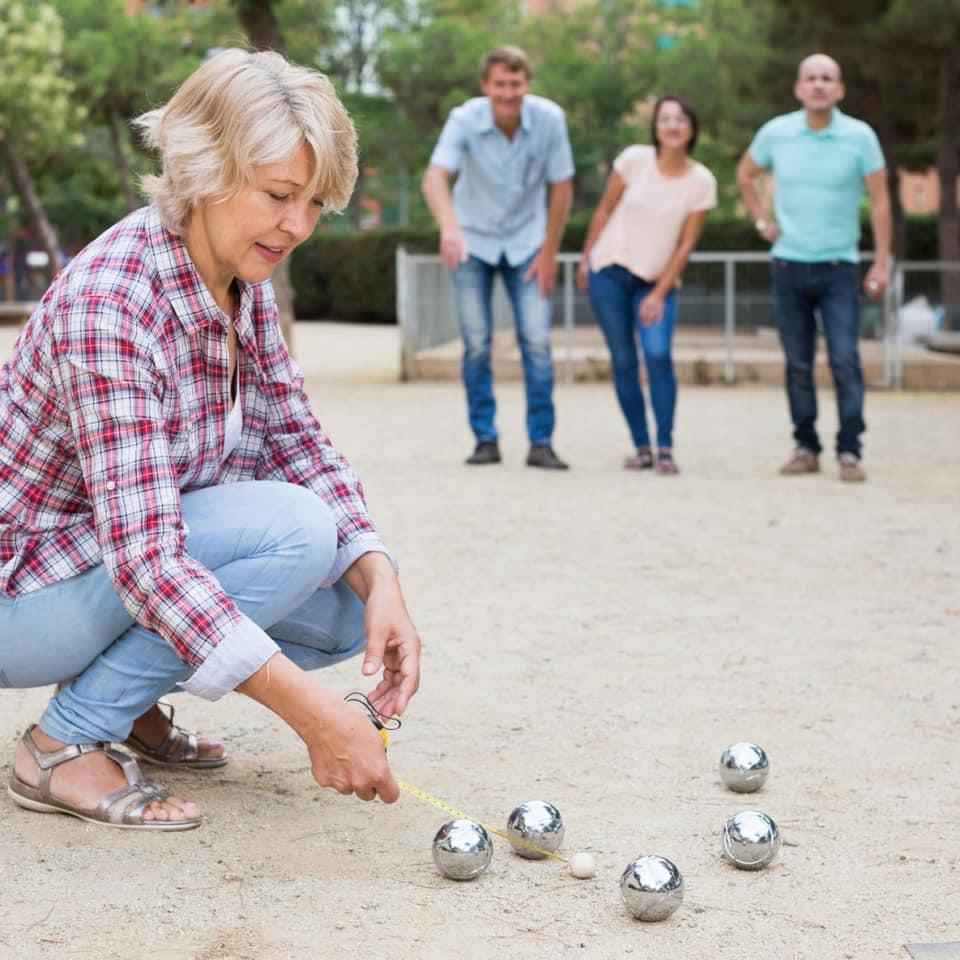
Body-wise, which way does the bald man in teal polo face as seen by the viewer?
toward the camera

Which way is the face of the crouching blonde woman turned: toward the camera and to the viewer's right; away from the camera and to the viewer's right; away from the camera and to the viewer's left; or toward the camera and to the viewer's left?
toward the camera and to the viewer's right

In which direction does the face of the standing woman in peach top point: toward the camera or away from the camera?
toward the camera

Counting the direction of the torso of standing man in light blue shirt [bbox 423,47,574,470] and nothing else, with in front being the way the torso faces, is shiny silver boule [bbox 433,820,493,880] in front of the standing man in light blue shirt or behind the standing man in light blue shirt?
in front

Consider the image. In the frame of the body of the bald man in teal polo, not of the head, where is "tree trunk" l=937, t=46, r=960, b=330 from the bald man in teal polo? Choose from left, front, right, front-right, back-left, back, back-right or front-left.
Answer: back

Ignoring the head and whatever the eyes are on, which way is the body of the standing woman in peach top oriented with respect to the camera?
toward the camera

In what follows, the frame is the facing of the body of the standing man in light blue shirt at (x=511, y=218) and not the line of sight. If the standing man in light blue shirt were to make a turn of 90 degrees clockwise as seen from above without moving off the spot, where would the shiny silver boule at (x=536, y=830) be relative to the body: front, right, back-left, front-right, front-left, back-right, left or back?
left

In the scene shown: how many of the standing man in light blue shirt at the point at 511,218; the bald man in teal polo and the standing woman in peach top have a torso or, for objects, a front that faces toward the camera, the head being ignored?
3

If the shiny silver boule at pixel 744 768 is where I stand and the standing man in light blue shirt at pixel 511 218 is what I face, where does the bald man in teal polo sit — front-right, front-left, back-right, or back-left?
front-right

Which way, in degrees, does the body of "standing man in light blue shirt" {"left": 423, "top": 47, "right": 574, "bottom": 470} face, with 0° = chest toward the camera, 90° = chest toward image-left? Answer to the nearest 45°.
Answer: approximately 0°

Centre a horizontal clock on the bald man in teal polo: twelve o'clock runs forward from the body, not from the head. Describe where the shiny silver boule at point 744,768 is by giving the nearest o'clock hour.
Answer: The shiny silver boule is roughly at 12 o'clock from the bald man in teal polo.

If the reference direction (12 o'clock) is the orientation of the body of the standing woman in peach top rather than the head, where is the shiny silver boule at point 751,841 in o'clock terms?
The shiny silver boule is roughly at 12 o'clock from the standing woman in peach top.

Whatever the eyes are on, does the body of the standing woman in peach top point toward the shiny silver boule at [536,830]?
yes

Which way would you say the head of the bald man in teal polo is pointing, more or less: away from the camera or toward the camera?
toward the camera

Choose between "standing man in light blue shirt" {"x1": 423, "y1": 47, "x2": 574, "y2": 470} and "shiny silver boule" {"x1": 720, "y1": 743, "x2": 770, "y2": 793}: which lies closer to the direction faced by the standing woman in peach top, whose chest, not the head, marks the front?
the shiny silver boule

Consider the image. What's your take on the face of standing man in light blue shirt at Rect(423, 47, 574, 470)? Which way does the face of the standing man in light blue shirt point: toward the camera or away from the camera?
toward the camera

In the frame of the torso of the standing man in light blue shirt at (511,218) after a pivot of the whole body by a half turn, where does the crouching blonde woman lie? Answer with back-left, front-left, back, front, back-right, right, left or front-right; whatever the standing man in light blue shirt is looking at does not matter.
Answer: back

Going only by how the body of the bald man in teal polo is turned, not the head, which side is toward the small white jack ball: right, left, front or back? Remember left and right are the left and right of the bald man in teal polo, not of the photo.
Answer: front
